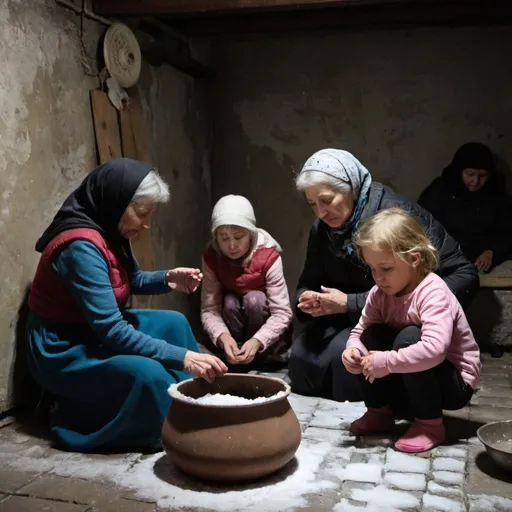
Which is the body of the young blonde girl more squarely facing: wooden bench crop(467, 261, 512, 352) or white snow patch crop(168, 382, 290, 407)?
the white snow patch

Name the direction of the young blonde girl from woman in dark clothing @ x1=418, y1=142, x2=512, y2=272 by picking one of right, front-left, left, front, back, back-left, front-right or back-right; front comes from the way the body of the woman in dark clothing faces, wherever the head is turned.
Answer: front

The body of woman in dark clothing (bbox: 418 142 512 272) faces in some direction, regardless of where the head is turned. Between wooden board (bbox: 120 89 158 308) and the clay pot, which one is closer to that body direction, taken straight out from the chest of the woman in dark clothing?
the clay pot

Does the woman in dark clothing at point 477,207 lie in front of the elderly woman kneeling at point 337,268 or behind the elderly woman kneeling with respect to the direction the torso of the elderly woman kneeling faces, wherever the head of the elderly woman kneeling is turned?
behind

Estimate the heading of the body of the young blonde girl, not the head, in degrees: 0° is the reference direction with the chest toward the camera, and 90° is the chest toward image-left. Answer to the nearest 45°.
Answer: approximately 45°

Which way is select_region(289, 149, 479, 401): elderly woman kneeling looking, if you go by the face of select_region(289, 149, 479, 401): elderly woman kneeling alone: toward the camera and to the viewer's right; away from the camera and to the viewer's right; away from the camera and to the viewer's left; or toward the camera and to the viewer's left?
toward the camera and to the viewer's left

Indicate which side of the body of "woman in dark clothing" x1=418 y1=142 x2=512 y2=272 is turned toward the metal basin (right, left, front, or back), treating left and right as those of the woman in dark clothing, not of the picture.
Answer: front

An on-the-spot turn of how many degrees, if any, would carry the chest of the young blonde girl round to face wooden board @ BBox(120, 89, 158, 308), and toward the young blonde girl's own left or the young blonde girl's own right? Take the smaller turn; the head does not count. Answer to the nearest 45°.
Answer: approximately 90° to the young blonde girl's own right

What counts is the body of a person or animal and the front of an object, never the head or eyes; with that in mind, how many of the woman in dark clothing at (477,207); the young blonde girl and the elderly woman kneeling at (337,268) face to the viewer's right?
0

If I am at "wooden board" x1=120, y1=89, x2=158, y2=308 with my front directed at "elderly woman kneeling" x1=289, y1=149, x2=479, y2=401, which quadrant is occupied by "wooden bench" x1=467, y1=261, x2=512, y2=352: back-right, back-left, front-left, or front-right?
front-left

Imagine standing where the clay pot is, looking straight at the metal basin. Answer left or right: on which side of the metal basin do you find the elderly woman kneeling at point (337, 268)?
left

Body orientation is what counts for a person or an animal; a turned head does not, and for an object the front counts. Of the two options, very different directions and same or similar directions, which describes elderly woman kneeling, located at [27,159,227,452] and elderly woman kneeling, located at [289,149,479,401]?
very different directions

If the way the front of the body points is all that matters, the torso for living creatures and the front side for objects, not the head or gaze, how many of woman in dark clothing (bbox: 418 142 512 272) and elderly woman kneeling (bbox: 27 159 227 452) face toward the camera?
1

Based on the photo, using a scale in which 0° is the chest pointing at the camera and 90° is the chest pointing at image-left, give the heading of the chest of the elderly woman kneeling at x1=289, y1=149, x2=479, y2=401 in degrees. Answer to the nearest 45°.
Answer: approximately 45°

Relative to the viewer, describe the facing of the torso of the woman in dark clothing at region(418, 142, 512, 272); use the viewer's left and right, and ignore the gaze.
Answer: facing the viewer

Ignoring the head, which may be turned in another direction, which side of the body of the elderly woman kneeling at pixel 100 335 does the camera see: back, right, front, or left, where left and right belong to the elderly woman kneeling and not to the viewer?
right
